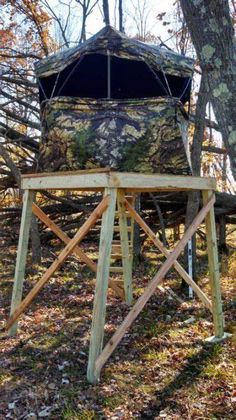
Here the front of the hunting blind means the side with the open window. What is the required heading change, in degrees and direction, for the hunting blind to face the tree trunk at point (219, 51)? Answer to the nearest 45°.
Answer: approximately 45° to its left

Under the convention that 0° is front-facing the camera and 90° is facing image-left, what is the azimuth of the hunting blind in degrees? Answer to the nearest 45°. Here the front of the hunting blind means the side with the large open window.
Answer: approximately 0°

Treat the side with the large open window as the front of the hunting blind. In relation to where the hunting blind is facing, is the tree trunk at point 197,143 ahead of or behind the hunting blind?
behind
